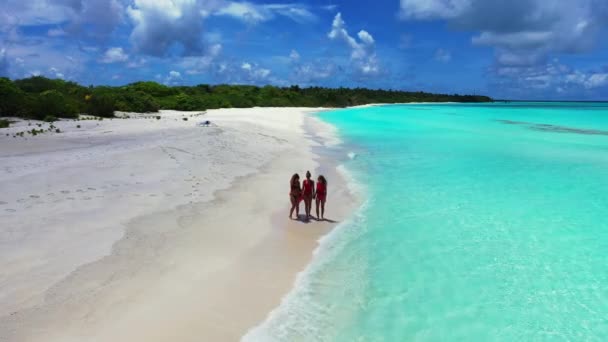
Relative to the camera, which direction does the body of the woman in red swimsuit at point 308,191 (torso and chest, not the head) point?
away from the camera

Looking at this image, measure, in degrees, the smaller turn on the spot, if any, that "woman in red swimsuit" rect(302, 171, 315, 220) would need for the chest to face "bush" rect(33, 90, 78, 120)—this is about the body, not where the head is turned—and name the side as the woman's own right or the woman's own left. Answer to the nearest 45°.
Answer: approximately 45° to the woman's own left

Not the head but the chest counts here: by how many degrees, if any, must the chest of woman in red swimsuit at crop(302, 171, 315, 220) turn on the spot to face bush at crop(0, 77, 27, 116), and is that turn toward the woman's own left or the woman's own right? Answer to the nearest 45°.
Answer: approximately 135° to the woman's own right

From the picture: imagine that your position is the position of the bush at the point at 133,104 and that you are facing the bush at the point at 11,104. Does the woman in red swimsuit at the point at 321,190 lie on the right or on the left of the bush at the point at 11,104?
left

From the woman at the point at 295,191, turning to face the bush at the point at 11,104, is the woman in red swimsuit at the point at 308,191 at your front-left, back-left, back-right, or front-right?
back-right

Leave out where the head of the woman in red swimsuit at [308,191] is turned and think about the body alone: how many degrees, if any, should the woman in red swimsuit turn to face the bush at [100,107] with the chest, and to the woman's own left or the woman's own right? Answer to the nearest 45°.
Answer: approximately 45° to the woman's own left
